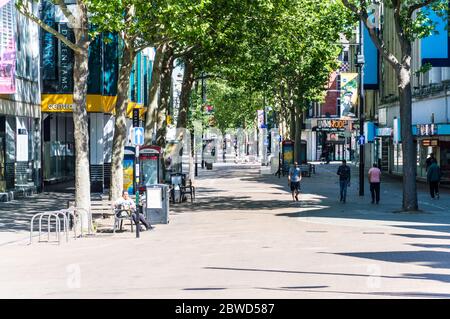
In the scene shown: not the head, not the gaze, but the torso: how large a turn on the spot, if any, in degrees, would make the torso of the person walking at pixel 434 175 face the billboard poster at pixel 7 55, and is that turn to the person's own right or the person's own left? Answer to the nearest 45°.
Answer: approximately 135° to the person's own left

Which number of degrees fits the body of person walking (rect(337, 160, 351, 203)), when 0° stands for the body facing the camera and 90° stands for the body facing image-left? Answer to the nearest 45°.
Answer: approximately 0°

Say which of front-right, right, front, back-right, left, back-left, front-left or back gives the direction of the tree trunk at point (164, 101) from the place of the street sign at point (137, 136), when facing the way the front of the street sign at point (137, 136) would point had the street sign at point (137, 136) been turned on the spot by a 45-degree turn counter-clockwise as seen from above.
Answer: back-left

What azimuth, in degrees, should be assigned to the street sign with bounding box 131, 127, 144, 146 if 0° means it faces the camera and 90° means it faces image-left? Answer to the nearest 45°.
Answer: approximately 0°

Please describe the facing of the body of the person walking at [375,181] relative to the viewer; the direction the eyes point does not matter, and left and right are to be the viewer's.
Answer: facing away from the viewer

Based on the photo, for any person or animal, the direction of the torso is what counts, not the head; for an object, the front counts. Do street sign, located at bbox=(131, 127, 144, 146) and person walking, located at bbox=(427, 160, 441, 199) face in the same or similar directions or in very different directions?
very different directions

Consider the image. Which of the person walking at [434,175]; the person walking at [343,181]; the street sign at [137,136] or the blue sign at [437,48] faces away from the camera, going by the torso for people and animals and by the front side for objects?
the person walking at [434,175]

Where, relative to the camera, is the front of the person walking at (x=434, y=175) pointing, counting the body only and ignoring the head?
away from the camera

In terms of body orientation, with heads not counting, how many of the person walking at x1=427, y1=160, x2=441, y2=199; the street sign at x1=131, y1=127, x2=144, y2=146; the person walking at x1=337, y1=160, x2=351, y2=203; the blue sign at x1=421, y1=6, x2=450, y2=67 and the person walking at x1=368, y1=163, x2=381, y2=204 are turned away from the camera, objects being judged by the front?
2
